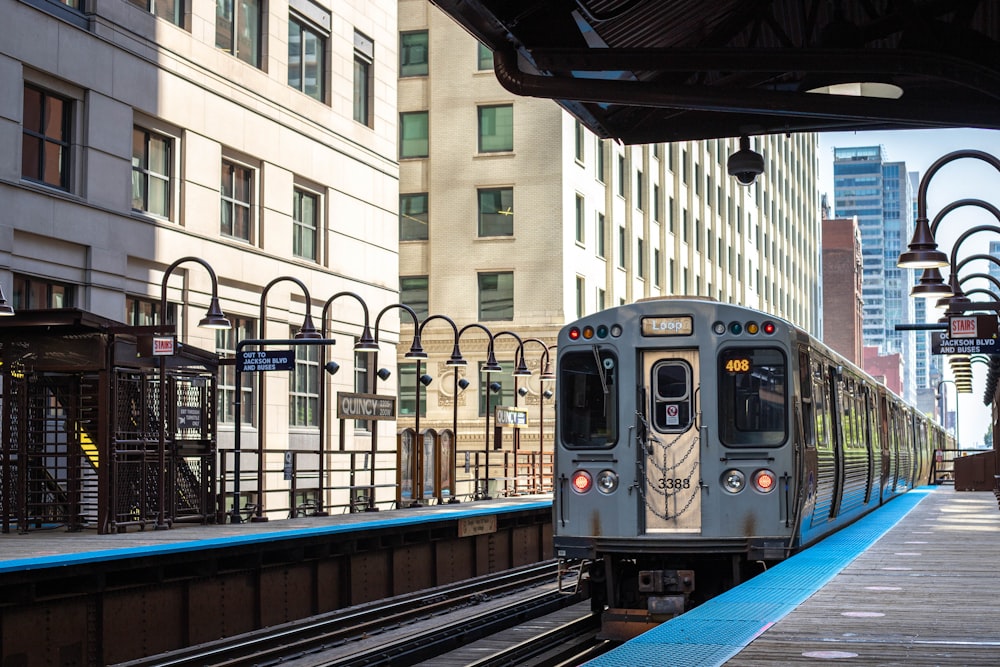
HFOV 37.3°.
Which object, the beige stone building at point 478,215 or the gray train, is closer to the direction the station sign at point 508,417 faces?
the gray train

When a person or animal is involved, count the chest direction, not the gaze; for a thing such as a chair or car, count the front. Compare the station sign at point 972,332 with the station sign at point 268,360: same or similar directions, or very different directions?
same or similar directions

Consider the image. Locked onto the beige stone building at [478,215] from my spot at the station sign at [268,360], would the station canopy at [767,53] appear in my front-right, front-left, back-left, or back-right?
back-right

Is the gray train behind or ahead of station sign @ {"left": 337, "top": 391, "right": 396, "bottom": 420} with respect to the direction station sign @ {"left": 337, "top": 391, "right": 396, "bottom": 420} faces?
ahead

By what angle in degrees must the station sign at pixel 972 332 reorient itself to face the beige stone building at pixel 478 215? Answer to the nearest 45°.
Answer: approximately 135° to its right

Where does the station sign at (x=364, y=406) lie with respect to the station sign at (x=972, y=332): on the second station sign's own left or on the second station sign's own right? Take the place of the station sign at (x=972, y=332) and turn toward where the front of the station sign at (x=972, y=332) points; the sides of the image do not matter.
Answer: on the second station sign's own right

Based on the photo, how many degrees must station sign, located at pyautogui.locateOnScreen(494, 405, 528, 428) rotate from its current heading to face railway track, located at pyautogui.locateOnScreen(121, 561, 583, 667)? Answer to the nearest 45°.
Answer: approximately 45° to its right

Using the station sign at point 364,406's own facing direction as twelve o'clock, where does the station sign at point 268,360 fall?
the station sign at point 268,360 is roughly at 2 o'clock from the station sign at point 364,406.

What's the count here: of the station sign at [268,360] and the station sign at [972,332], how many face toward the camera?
2

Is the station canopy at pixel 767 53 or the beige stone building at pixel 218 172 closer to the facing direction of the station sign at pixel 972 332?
the station canopy

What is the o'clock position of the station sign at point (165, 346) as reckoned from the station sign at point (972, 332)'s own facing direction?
the station sign at point (165, 346) is roughly at 2 o'clock from the station sign at point (972, 332).

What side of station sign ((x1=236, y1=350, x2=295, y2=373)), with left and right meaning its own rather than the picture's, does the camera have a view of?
front

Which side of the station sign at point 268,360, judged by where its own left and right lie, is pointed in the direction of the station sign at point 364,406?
back

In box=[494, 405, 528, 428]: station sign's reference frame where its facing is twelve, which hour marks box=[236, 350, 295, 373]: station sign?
box=[236, 350, 295, 373]: station sign is roughly at 2 o'clock from box=[494, 405, 528, 428]: station sign.
